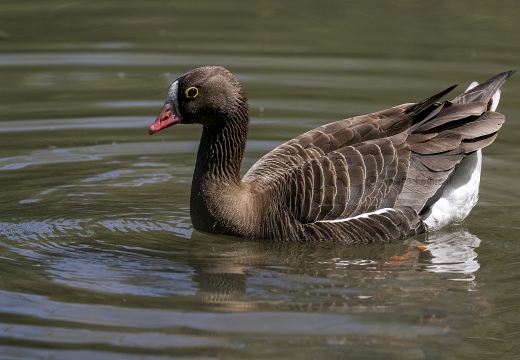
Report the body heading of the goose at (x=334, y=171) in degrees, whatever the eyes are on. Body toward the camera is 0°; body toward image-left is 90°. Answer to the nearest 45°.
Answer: approximately 90°
